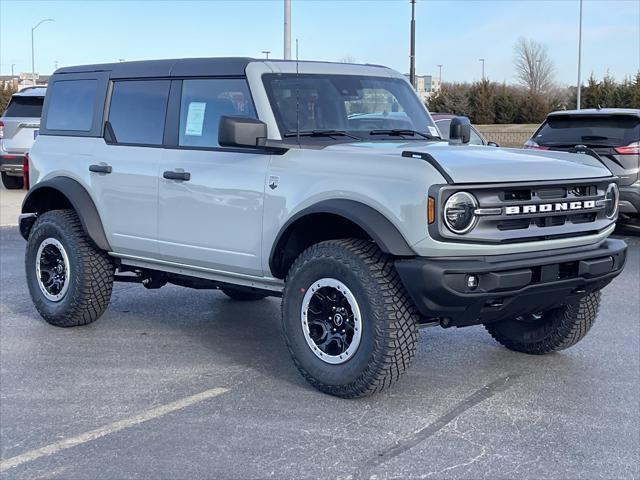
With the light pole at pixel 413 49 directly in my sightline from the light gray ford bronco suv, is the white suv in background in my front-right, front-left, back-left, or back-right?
front-left

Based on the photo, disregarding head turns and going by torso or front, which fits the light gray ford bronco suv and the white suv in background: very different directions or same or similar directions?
very different directions

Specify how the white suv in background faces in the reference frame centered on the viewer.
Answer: facing away from the viewer

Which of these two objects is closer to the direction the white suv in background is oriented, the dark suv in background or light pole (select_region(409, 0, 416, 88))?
the light pole

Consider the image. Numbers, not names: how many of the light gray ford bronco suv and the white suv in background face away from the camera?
1

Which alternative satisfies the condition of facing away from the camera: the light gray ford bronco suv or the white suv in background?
the white suv in background

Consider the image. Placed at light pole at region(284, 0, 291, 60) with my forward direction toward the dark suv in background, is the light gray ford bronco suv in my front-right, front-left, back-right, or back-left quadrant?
front-right

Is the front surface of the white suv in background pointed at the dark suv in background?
no

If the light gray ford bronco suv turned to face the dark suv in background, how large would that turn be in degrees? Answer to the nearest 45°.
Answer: approximately 90° to its left

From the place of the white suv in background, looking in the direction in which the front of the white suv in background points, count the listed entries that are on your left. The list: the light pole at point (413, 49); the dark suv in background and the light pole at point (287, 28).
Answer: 0

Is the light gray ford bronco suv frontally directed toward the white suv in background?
no

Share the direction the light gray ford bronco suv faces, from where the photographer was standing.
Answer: facing the viewer and to the right of the viewer

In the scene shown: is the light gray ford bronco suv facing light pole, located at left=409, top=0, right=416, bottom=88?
no
